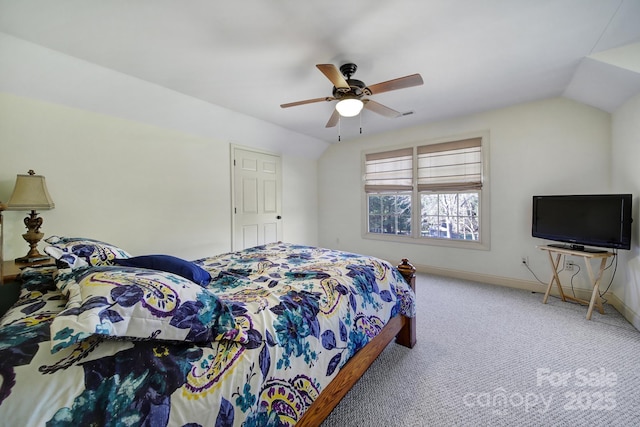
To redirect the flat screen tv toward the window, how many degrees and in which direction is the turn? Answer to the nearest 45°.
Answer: approximately 45° to its right

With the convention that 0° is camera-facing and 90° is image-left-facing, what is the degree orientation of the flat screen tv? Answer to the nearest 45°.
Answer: approximately 45°

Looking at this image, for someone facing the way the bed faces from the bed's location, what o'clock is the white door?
The white door is roughly at 11 o'clock from the bed.

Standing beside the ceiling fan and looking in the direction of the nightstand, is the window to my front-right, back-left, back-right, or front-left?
back-right

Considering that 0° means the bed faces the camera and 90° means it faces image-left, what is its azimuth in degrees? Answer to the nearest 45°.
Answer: approximately 225°

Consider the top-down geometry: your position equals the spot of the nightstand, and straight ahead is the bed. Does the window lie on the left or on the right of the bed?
left
